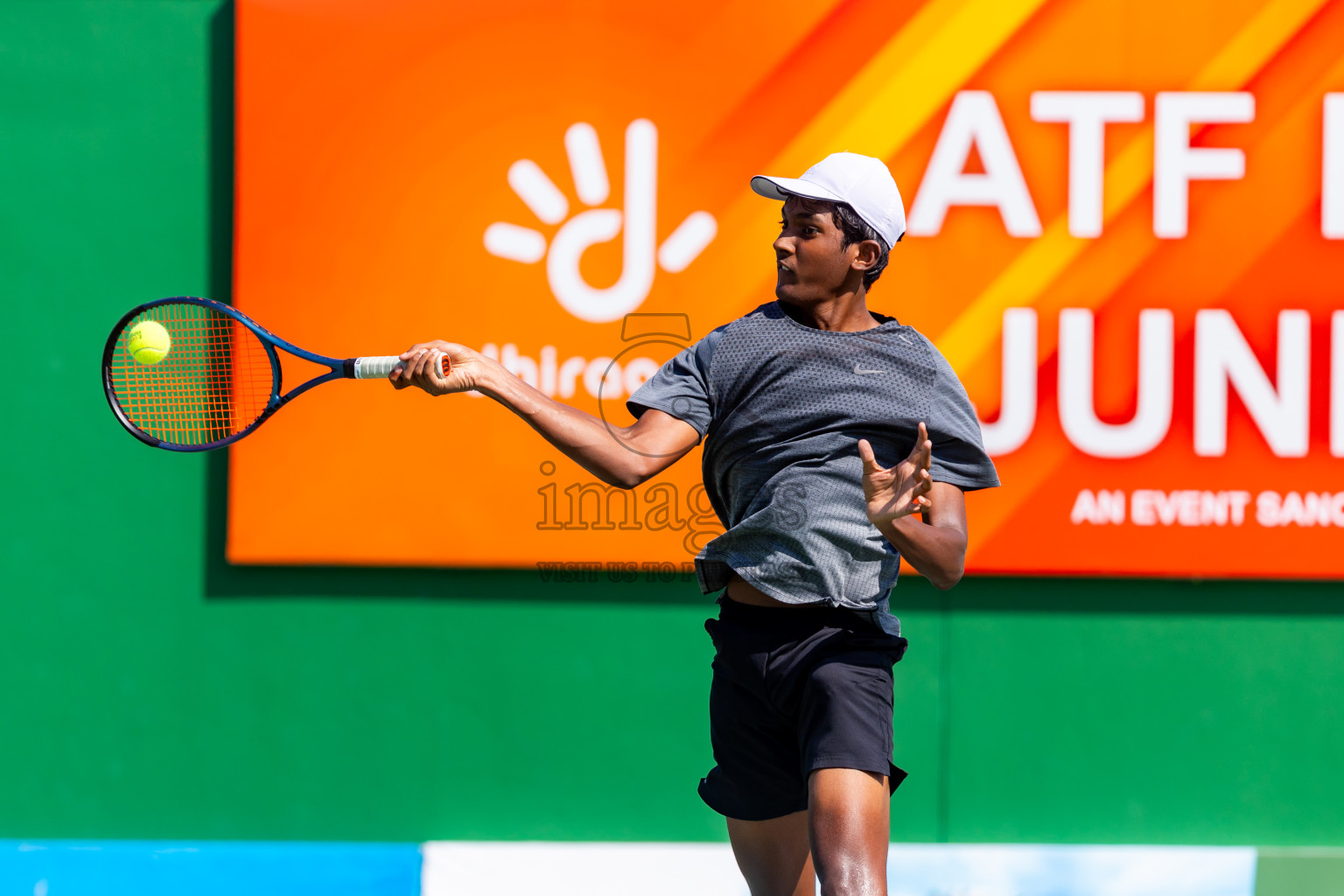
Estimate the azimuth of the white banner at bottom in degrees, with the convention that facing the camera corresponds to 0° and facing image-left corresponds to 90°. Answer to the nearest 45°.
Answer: approximately 0°

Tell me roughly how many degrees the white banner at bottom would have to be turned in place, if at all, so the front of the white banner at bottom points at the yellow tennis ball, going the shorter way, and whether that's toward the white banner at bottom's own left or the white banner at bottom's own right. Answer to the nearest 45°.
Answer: approximately 45° to the white banner at bottom's own right

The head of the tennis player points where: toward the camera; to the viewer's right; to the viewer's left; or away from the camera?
to the viewer's left

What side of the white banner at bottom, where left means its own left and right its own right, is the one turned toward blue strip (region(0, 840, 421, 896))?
right

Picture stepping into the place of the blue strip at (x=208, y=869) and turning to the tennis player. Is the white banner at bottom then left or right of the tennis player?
left
